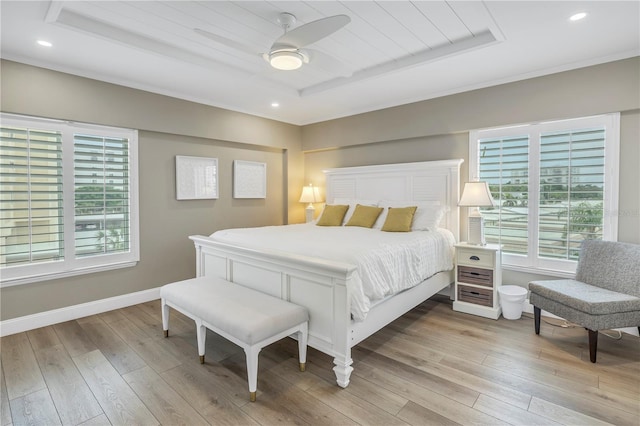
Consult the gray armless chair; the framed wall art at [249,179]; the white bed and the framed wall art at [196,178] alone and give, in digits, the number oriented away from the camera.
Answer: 0

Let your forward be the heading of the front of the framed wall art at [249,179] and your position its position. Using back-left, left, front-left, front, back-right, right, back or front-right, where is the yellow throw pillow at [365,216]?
front

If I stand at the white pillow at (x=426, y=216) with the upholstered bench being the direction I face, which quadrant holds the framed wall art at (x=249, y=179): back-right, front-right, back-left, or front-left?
front-right

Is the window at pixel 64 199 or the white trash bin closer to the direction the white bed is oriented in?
the window

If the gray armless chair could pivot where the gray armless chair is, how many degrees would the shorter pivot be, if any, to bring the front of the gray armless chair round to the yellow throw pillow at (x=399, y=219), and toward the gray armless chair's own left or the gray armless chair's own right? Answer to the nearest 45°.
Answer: approximately 45° to the gray armless chair's own right

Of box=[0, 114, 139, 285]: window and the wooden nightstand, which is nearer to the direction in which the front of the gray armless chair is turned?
the window

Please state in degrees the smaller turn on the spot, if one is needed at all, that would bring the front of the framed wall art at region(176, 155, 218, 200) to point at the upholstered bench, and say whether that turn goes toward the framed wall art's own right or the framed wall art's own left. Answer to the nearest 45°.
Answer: approximately 45° to the framed wall art's own right

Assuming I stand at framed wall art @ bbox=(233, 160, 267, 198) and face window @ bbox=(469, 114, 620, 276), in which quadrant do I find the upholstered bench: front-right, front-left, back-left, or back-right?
front-right

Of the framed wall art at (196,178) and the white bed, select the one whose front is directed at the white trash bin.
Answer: the framed wall art

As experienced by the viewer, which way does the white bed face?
facing the viewer and to the left of the viewer

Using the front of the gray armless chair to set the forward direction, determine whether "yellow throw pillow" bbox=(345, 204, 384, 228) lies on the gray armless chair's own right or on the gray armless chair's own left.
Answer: on the gray armless chair's own right

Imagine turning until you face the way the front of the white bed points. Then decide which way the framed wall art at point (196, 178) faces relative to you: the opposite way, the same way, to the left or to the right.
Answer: to the left

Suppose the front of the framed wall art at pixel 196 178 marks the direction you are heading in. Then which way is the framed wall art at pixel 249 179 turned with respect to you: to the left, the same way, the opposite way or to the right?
the same way

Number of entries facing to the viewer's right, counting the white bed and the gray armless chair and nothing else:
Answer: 0

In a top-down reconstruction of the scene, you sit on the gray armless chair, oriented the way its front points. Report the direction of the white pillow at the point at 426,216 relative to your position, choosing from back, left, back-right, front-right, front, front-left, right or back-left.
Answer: front-right

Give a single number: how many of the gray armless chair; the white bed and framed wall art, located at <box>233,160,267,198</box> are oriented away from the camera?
0

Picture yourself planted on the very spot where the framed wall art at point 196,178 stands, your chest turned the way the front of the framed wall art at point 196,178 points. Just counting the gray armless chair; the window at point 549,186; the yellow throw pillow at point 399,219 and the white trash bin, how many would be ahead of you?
4

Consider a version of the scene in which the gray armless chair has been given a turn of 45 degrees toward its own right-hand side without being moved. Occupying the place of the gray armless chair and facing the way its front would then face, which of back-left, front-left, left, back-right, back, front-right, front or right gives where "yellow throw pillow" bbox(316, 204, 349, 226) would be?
front
